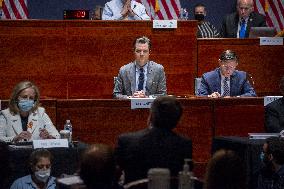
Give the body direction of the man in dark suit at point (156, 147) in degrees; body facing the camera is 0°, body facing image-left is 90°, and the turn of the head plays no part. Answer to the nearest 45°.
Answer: approximately 180°

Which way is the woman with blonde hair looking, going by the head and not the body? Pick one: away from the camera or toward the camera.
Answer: toward the camera

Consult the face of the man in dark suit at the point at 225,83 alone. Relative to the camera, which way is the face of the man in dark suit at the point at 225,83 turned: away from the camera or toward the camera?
toward the camera

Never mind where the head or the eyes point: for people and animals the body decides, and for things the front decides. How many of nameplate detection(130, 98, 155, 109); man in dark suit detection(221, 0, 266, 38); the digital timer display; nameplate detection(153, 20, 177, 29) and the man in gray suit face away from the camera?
0

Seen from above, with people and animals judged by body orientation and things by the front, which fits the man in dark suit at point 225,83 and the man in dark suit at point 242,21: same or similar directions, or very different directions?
same or similar directions

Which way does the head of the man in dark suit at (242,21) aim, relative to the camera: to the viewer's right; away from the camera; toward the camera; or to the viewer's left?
toward the camera

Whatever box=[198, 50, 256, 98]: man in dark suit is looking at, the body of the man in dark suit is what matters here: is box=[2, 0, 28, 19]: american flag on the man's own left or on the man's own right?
on the man's own right

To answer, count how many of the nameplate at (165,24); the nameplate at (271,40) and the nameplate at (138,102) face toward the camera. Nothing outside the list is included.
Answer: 3

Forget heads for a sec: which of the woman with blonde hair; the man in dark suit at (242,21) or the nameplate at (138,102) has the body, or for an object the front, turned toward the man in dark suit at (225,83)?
the man in dark suit at (242,21)

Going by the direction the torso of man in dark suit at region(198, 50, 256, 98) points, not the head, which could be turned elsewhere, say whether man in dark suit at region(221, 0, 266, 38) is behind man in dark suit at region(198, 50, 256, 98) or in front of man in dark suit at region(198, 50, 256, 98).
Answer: behind

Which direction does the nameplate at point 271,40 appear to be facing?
toward the camera

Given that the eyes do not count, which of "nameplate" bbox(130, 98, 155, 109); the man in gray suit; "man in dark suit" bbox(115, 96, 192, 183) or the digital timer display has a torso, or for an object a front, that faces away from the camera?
the man in dark suit
